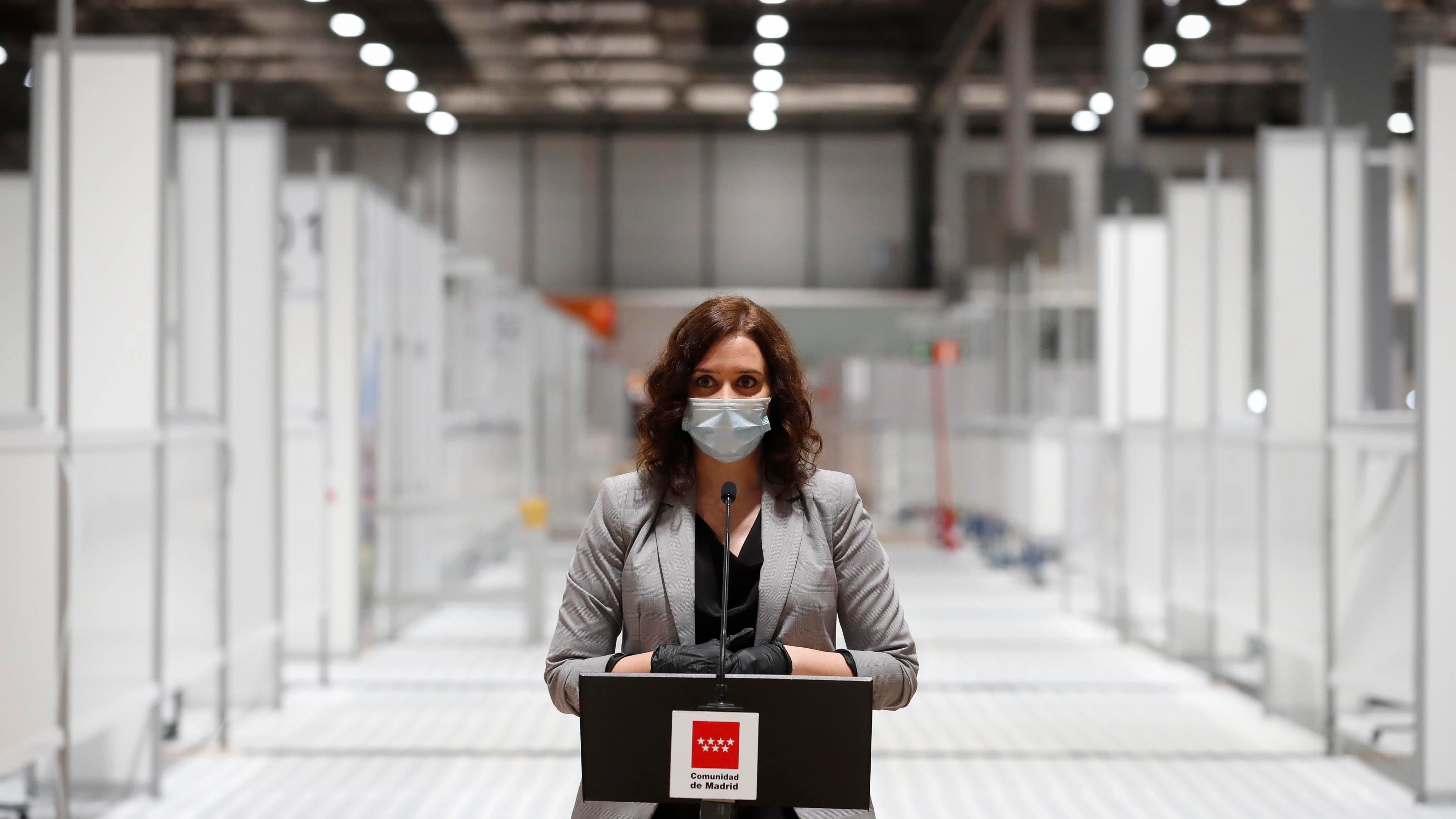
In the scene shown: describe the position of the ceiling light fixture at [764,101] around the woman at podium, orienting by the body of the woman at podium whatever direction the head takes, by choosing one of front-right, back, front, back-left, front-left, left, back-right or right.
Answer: back

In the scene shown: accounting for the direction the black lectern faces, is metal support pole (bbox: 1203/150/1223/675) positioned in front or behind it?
behind

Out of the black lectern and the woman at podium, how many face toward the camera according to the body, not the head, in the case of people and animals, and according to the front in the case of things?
2

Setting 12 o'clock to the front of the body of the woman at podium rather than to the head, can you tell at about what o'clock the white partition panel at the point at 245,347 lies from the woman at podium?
The white partition panel is roughly at 5 o'clock from the woman at podium.

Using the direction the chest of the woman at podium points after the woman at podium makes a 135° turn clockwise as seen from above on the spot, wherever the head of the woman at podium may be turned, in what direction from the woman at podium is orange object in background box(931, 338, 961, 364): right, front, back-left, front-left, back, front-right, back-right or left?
front-right

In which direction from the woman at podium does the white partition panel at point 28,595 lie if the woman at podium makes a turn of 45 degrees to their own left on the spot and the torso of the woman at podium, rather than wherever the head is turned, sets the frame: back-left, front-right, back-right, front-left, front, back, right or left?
back

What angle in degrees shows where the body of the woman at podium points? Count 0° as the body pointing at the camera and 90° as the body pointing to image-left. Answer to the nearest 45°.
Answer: approximately 0°

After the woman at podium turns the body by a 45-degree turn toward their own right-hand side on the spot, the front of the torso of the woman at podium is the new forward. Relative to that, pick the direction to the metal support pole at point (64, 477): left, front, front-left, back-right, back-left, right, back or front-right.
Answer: right

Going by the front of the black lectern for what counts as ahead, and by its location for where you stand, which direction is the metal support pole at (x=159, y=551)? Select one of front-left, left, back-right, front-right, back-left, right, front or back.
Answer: back-right

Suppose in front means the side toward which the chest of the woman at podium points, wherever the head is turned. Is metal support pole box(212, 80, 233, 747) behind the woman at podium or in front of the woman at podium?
behind
